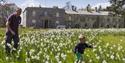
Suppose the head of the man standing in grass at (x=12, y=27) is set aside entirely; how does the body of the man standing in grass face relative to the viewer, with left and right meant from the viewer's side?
facing the viewer and to the right of the viewer
